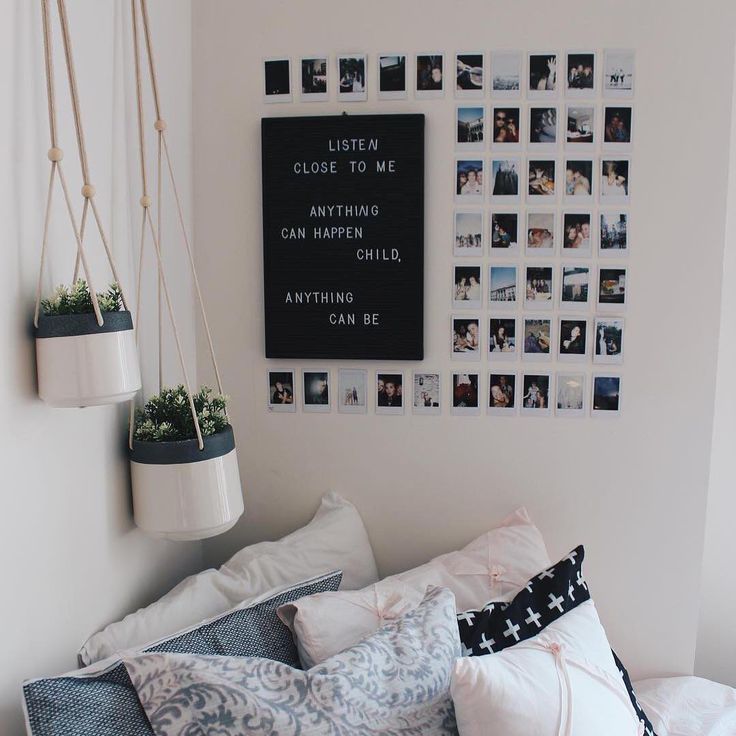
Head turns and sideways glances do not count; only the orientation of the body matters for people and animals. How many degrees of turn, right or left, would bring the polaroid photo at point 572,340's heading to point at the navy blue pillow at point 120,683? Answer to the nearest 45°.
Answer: approximately 45° to its right

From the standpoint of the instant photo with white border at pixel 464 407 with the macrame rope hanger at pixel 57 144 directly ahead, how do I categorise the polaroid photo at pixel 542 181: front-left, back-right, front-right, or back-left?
back-left

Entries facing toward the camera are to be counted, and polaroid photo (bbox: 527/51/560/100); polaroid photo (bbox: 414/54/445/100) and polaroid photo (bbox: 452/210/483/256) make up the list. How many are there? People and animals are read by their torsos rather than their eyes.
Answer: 3

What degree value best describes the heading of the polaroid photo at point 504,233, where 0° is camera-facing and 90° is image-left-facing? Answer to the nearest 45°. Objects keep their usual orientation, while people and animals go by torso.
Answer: approximately 0°
